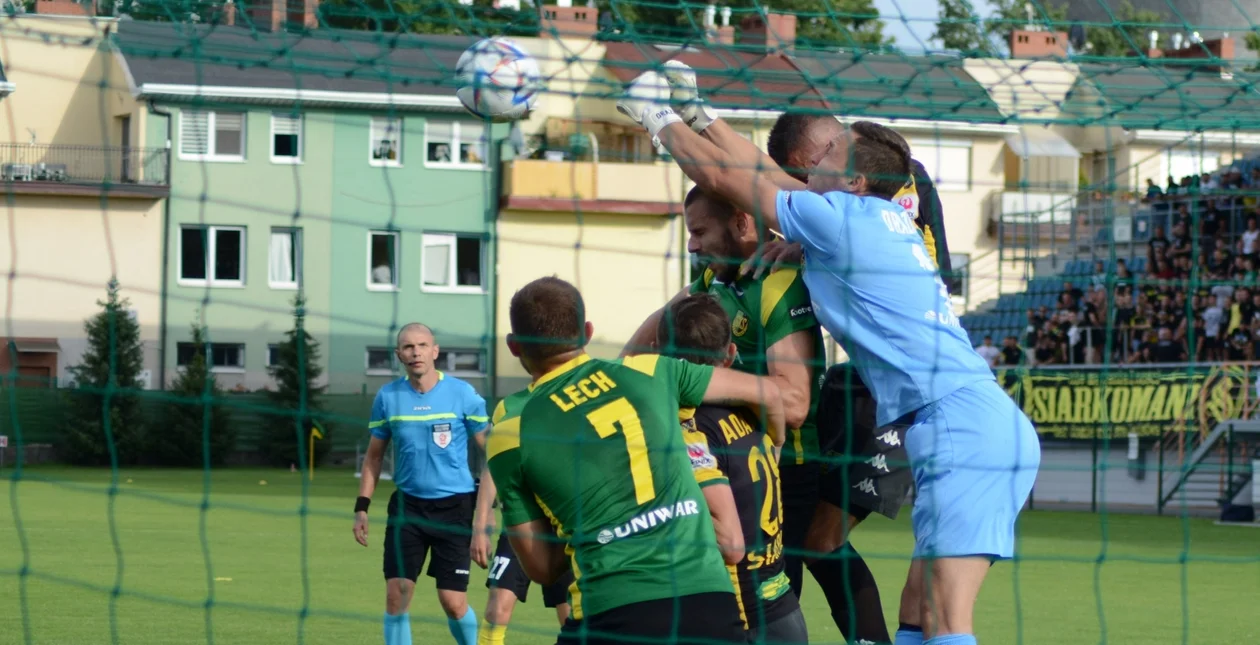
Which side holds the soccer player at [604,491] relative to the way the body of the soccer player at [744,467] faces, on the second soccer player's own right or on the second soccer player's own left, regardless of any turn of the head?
on the second soccer player's own left

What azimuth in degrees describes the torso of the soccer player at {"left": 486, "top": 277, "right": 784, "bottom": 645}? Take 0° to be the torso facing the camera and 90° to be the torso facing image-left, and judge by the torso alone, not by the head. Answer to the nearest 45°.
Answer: approximately 180°

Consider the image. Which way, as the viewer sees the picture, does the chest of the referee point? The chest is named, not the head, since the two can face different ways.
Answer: toward the camera

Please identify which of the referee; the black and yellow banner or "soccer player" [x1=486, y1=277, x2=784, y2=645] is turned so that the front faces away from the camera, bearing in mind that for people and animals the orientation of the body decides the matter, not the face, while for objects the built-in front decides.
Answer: the soccer player

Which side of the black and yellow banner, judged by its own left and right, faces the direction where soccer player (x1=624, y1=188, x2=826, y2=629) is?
front

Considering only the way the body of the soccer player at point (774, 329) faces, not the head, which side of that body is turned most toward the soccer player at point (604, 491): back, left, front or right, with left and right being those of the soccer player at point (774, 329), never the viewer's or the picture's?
front

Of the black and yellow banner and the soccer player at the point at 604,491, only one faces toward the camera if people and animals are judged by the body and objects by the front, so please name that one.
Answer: the black and yellow banner

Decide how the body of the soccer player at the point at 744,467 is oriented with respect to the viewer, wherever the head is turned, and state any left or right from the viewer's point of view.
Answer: facing away from the viewer and to the left of the viewer

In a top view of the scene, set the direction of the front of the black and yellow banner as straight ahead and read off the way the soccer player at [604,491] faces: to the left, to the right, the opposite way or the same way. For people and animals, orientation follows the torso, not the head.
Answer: the opposite way

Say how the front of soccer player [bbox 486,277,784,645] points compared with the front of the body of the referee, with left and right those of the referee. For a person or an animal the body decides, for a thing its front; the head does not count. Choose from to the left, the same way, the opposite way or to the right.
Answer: the opposite way

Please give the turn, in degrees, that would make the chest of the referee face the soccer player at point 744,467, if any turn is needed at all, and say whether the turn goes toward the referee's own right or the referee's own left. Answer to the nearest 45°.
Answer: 0° — they already face them

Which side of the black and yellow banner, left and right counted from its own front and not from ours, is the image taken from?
front

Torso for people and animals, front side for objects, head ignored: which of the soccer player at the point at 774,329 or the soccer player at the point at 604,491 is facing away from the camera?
the soccer player at the point at 604,491

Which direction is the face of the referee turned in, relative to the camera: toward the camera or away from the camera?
toward the camera

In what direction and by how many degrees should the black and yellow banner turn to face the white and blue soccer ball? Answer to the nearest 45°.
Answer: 0° — it already faces it
